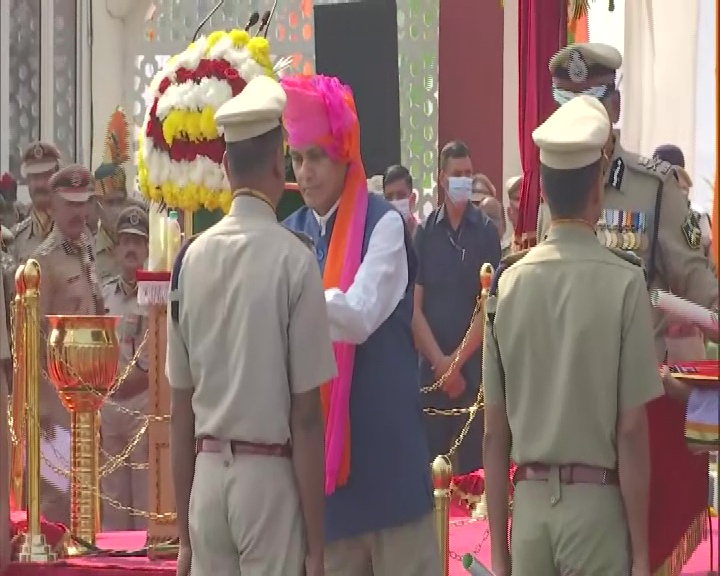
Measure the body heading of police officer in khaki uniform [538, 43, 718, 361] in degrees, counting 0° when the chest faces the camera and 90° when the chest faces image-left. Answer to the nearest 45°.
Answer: approximately 45°

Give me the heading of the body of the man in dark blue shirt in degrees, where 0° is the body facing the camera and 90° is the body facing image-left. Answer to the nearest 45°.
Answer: approximately 0°

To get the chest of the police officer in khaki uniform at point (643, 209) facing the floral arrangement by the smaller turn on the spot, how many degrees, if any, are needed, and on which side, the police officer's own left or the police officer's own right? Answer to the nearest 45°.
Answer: approximately 90° to the police officer's own right

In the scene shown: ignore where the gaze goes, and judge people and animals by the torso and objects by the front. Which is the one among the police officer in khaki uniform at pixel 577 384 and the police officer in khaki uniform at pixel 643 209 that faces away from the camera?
the police officer in khaki uniform at pixel 577 384

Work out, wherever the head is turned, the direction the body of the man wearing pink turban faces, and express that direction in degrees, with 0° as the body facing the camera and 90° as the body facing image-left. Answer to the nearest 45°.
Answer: approximately 45°
